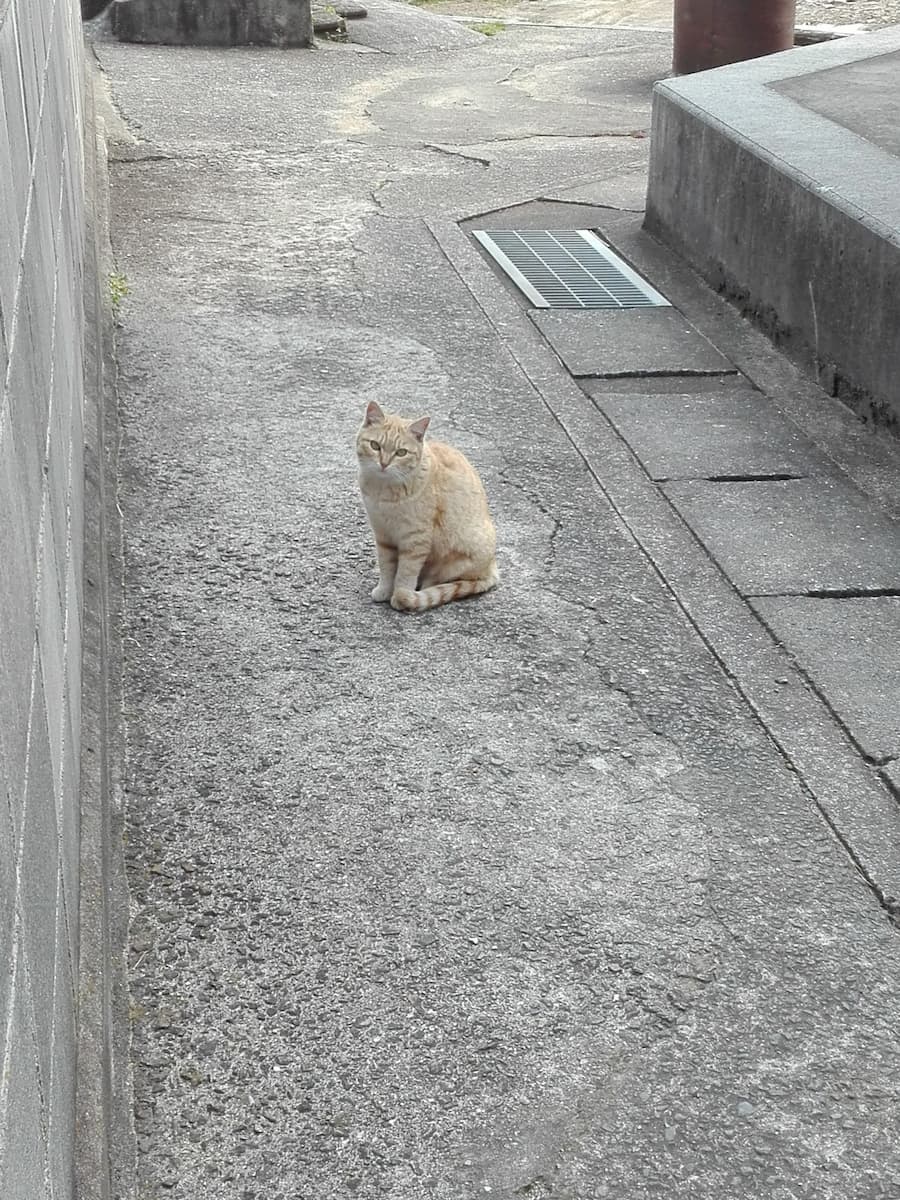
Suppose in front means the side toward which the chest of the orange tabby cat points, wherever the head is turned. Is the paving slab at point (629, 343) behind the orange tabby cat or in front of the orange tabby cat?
behind

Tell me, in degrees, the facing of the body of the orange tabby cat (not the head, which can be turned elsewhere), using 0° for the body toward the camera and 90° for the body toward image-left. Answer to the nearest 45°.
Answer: approximately 45°

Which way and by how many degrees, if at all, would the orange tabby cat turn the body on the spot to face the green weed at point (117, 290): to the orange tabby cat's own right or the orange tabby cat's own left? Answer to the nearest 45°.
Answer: approximately 90° to the orange tabby cat's own right

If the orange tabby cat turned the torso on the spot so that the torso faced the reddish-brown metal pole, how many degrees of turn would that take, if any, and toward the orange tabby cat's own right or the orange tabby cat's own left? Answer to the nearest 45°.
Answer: approximately 135° to the orange tabby cat's own right

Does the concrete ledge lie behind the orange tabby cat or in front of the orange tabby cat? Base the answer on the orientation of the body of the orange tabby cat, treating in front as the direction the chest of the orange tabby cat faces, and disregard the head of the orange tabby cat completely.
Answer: behind

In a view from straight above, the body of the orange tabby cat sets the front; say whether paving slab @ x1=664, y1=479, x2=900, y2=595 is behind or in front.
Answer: behind

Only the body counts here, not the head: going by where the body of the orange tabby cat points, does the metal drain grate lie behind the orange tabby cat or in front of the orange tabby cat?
behind
